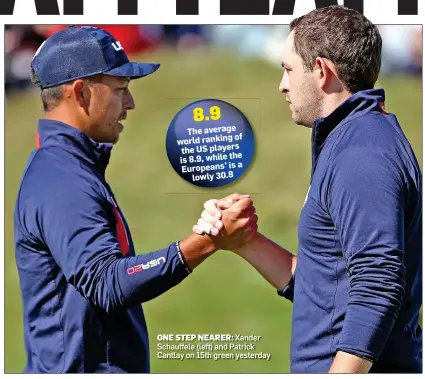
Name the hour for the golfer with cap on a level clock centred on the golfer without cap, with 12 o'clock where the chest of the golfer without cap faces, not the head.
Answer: The golfer with cap is roughly at 1 o'clock from the golfer without cap.

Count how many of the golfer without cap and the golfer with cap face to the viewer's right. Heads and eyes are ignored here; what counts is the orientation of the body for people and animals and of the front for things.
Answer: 1

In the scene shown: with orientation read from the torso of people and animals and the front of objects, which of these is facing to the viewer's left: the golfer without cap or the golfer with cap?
the golfer without cap

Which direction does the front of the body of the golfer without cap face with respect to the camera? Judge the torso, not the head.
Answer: to the viewer's left

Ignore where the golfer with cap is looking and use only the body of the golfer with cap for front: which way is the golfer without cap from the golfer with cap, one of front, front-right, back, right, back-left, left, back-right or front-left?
front-right

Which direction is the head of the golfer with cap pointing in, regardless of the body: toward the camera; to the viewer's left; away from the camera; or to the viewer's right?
to the viewer's right

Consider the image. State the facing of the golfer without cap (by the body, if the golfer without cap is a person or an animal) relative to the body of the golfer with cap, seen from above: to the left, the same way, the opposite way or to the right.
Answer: the opposite way

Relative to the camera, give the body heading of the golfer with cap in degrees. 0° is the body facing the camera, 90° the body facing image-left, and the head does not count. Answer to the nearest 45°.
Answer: approximately 270°
